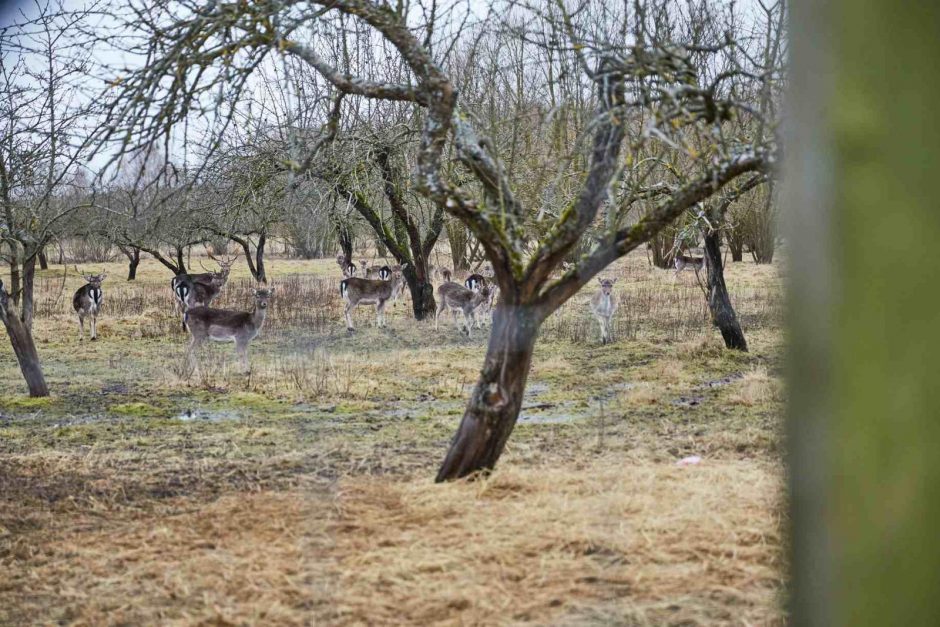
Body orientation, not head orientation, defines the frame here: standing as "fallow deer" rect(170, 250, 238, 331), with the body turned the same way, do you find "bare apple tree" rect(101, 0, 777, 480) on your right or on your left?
on your right

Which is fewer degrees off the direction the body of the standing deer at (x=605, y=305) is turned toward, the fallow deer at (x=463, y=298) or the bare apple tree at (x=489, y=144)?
the bare apple tree

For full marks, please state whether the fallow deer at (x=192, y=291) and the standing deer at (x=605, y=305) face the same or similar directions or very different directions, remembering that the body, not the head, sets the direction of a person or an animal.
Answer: very different directions

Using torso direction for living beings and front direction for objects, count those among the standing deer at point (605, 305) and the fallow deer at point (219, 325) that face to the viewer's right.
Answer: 1

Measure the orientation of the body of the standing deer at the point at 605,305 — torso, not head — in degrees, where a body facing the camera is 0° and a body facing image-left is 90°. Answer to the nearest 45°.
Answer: approximately 0°

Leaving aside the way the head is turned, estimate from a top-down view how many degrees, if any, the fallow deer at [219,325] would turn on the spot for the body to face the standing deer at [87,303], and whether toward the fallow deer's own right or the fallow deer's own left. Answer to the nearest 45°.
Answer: approximately 135° to the fallow deer's own left

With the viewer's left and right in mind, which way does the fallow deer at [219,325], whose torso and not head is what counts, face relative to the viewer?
facing to the right of the viewer

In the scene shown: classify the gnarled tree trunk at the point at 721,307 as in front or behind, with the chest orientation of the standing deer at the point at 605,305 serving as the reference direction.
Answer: in front

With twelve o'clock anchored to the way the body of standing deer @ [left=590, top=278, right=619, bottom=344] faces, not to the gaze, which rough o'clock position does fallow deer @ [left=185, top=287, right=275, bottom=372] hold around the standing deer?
The fallow deer is roughly at 2 o'clock from the standing deer.

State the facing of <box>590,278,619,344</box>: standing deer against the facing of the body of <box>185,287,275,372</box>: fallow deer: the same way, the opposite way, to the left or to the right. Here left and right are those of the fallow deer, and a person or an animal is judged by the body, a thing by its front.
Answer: to the right

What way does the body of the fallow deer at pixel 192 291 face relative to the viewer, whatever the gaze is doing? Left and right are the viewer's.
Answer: facing away from the viewer and to the right of the viewer

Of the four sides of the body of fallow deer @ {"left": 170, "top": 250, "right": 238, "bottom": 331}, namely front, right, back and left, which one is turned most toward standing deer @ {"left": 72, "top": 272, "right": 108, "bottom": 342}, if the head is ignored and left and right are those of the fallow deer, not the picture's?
back

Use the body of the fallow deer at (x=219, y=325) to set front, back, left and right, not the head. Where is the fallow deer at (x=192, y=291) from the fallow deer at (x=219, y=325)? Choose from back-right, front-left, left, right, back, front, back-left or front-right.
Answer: left
